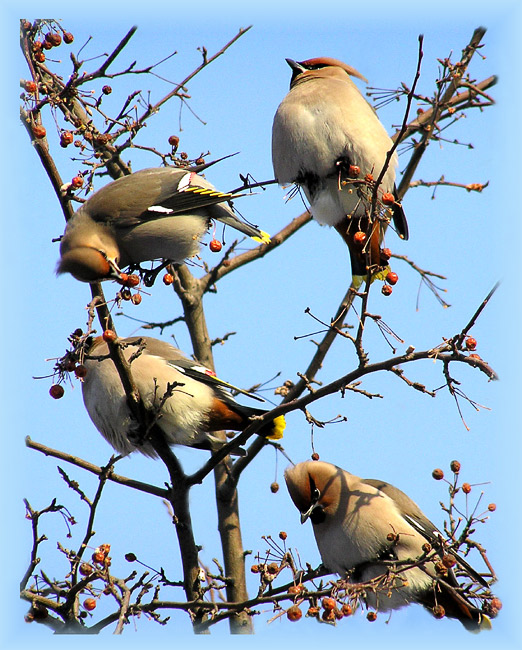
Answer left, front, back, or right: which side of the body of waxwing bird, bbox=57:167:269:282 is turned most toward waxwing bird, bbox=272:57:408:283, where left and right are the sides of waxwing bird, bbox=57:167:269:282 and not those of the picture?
back

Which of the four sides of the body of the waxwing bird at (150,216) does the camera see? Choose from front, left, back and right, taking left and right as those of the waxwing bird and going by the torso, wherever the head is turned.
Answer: left

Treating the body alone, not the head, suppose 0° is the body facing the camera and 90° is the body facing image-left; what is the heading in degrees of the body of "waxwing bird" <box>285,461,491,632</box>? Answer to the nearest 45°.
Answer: approximately 45°

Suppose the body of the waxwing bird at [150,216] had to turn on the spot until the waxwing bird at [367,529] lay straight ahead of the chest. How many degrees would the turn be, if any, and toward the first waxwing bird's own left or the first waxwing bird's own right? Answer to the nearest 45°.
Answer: approximately 135° to the first waxwing bird's own right
